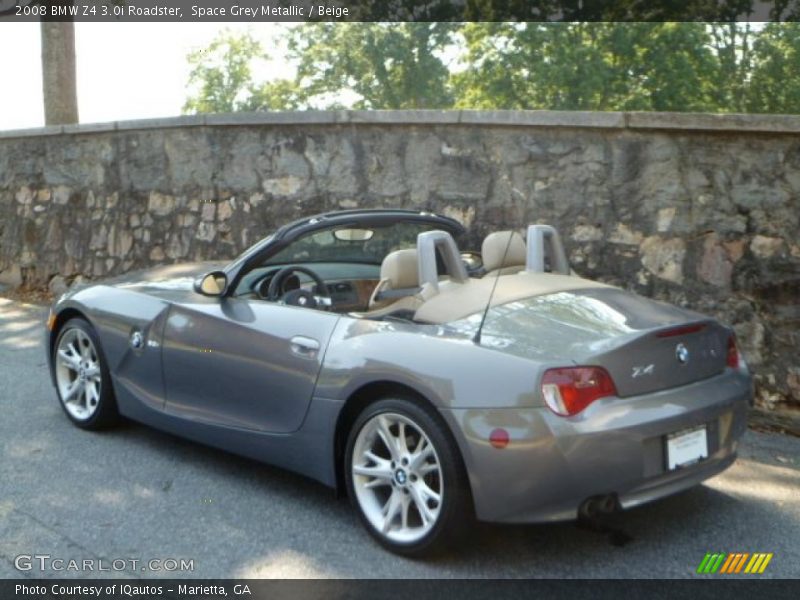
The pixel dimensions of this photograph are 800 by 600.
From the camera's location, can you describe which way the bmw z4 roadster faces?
facing away from the viewer and to the left of the viewer
